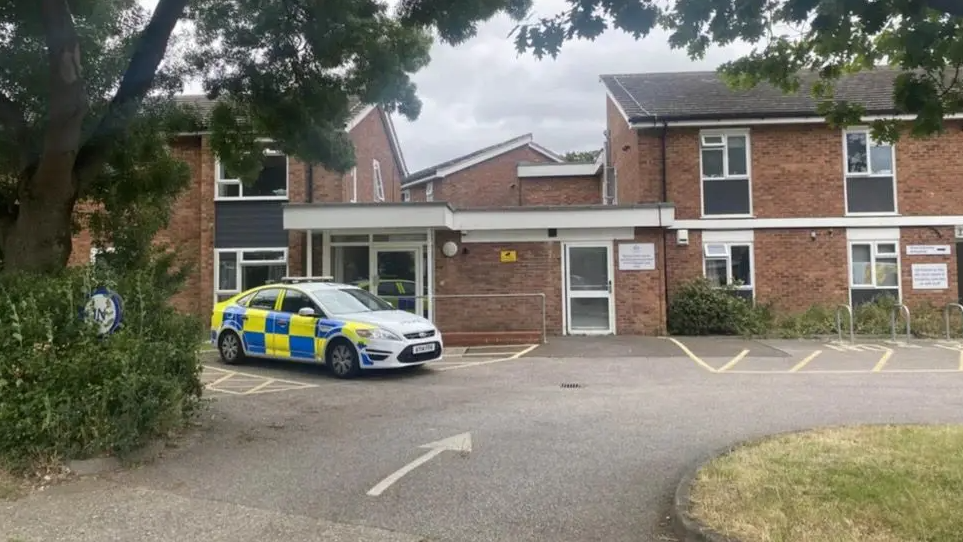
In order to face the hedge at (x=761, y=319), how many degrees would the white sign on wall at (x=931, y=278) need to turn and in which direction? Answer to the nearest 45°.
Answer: approximately 45° to its right

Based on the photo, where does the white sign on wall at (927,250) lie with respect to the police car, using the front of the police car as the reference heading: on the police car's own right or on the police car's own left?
on the police car's own left

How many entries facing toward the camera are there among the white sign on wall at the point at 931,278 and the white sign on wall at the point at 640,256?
2

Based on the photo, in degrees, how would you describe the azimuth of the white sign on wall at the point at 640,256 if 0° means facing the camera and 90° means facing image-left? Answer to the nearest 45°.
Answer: approximately 0°

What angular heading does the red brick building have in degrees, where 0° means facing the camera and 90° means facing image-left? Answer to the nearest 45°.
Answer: approximately 0°
